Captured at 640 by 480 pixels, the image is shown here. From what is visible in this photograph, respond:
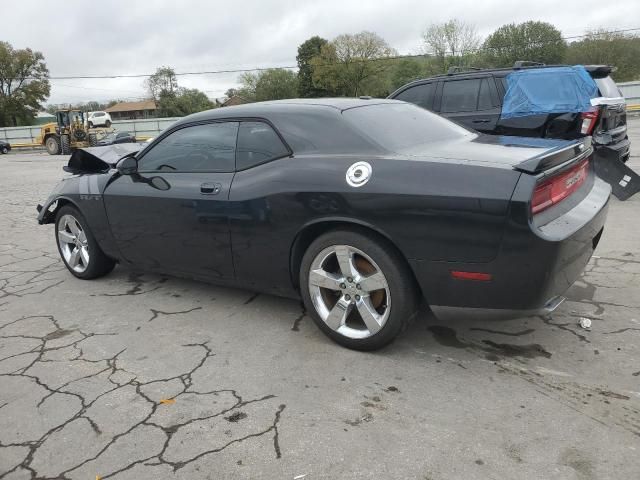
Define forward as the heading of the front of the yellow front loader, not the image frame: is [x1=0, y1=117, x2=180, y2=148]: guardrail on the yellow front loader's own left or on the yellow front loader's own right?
on the yellow front loader's own left

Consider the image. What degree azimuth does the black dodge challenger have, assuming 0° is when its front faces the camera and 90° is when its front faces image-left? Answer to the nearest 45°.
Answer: approximately 135°

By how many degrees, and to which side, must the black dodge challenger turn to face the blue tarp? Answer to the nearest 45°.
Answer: approximately 90° to its right

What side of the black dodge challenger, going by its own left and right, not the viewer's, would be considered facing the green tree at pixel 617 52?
right

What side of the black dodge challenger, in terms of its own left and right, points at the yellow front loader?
front

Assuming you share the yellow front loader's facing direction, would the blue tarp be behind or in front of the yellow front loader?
in front

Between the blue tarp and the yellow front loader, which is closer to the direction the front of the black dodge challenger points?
the yellow front loader

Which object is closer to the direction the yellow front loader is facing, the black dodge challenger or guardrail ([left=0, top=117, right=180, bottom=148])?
the black dodge challenger

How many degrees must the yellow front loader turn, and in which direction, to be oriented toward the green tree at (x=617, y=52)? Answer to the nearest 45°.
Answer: approximately 45° to its left
